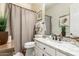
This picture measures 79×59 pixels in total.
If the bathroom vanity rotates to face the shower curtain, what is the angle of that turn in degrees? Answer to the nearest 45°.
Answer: approximately 45° to its right

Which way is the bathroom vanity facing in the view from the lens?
facing the viewer and to the left of the viewer
